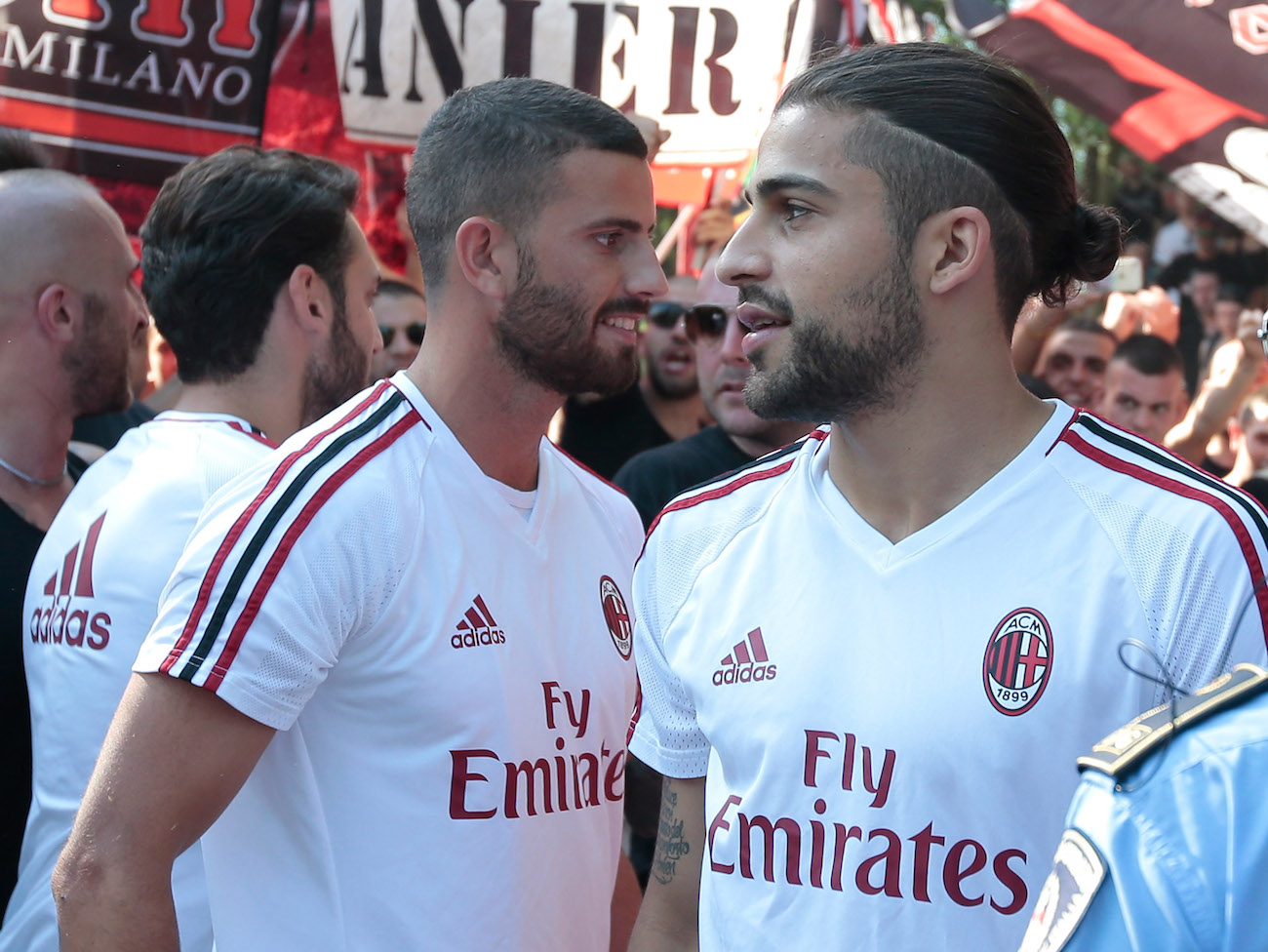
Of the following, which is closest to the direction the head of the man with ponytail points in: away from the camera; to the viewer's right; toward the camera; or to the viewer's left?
to the viewer's left

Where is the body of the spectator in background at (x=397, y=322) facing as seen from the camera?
toward the camera

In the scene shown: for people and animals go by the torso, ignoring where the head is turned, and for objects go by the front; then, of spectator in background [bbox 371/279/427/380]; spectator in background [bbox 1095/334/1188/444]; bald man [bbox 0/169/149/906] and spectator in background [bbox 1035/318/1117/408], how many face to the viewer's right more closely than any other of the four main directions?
1

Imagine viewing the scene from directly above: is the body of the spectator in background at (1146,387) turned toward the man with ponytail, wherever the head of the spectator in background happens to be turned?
yes

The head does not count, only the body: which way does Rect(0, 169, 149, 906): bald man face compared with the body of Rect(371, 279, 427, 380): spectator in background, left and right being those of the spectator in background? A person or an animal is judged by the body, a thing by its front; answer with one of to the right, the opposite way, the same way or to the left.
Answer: to the left

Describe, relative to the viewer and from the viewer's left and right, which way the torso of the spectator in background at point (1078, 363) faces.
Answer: facing the viewer

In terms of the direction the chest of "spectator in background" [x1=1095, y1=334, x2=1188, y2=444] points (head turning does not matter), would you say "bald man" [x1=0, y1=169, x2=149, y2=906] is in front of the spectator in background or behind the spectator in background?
in front

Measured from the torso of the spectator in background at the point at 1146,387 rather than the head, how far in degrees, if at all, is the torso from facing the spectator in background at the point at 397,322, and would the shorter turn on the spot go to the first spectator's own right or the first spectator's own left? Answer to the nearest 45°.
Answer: approximately 90° to the first spectator's own right

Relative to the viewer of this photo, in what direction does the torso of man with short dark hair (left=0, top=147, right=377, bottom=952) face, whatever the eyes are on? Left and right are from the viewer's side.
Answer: facing away from the viewer and to the right of the viewer

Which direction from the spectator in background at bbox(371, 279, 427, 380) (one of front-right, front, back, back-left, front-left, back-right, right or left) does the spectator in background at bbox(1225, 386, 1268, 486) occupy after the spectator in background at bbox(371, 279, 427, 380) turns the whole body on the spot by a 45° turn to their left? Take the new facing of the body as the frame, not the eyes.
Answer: front-left

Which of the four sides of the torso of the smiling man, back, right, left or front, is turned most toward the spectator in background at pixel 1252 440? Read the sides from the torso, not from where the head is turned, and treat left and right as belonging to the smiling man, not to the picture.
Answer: left

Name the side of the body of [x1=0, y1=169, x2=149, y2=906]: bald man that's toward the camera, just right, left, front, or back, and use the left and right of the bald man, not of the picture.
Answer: right

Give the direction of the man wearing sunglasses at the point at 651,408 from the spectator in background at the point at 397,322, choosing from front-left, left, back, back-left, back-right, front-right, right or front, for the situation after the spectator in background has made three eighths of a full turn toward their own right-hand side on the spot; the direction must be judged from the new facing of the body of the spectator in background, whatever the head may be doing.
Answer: back-right
